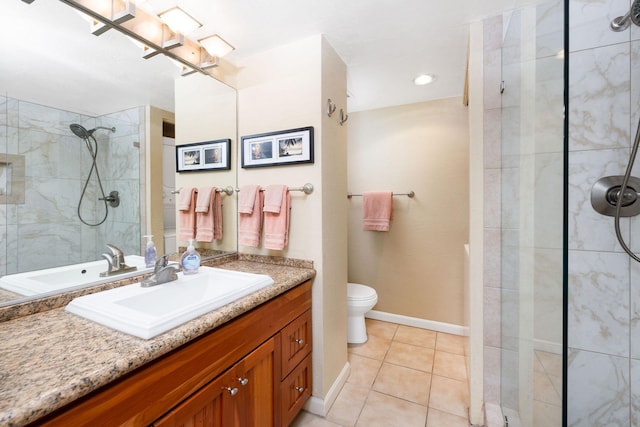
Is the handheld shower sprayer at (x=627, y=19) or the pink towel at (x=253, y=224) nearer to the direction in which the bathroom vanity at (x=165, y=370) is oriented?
the handheld shower sprayer

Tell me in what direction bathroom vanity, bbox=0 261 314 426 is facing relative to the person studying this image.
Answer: facing the viewer and to the right of the viewer

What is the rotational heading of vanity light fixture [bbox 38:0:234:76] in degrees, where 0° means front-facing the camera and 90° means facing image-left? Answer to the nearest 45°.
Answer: approximately 315°

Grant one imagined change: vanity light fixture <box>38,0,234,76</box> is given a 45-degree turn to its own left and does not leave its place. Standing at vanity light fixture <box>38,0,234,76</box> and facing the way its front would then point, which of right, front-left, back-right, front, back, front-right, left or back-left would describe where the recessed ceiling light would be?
front

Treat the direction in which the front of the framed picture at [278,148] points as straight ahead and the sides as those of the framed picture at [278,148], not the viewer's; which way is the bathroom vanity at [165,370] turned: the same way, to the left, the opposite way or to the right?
to the left

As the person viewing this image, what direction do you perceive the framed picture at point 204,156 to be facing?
facing the viewer and to the left of the viewer

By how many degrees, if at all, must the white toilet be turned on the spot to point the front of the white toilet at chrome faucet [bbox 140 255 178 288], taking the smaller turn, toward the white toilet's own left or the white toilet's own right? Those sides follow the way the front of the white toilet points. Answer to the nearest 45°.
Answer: approximately 135° to the white toilet's own right

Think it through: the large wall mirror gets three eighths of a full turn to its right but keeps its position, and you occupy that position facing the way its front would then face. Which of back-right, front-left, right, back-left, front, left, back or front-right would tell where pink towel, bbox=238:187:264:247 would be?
back

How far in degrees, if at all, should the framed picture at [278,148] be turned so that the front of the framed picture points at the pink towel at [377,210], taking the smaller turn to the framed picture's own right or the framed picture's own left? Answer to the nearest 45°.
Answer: approximately 180°

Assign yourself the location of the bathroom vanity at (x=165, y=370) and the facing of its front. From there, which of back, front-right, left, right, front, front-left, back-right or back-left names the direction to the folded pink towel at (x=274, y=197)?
left
